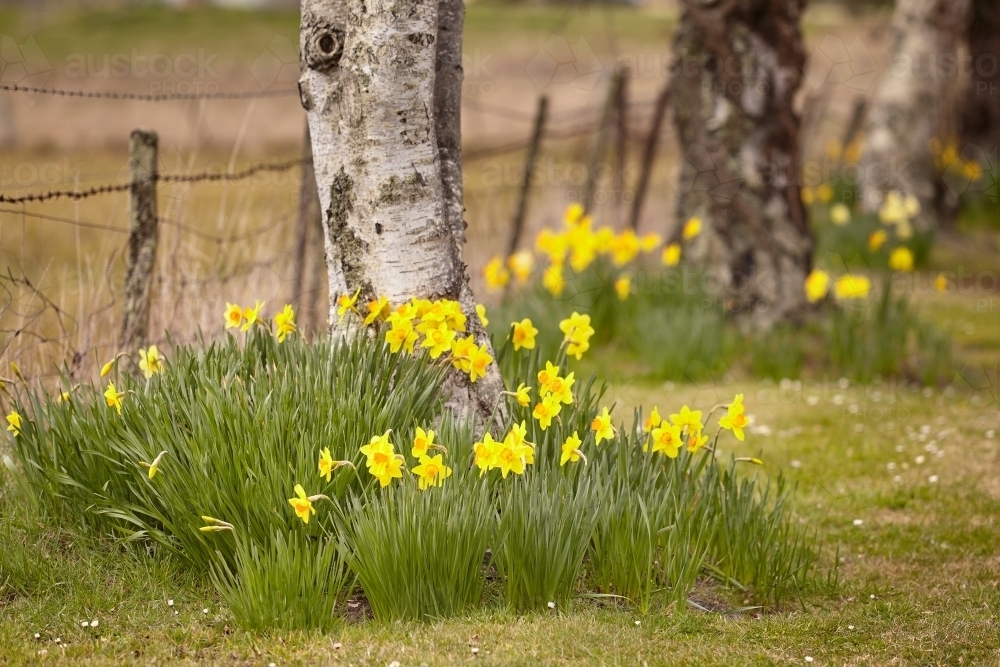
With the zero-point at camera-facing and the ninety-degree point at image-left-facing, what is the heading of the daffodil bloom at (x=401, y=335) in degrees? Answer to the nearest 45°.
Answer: approximately 0°

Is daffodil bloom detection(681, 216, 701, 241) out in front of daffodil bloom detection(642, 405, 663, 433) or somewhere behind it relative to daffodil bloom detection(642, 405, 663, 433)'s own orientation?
behind

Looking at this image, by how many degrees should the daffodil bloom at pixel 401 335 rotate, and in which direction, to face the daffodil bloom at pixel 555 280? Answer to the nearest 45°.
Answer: approximately 180°

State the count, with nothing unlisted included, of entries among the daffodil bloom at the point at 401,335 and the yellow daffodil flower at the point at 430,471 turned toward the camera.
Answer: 2

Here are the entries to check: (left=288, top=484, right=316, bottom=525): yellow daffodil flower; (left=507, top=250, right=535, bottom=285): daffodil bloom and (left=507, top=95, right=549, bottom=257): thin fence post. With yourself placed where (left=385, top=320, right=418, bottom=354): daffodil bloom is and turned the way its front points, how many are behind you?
2

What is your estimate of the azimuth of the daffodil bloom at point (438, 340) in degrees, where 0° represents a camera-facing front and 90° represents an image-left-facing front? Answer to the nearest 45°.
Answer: approximately 0°

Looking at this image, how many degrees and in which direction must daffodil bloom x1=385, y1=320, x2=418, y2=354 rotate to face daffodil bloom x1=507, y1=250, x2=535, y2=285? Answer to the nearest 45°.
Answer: approximately 180°
